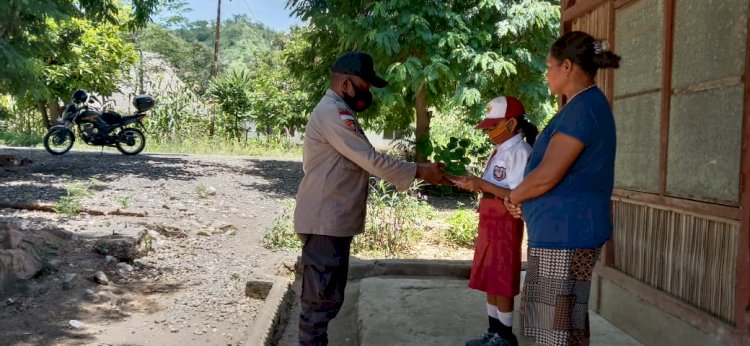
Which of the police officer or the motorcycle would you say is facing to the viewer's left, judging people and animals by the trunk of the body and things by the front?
the motorcycle

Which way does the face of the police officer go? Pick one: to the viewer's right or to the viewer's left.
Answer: to the viewer's right

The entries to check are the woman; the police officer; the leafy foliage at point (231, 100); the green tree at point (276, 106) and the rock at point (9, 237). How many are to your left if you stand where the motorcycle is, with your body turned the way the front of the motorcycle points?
3

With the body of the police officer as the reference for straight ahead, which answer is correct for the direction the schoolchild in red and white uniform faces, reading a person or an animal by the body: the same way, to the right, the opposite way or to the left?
the opposite way

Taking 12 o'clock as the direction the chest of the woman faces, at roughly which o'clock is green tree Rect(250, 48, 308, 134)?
The green tree is roughly at 2 o'clock from the woman.

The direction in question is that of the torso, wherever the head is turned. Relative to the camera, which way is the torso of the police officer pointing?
to the viewer's right

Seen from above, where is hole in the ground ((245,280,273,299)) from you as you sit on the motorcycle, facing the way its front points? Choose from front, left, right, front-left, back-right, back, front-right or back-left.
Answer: left

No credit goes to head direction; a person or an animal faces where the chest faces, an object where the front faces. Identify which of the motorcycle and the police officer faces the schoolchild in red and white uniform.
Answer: the police officer

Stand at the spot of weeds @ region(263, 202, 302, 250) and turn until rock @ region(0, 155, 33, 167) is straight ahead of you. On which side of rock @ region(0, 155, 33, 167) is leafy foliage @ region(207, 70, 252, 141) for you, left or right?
right

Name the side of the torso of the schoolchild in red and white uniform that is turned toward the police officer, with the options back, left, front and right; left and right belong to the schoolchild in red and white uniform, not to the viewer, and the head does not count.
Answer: front

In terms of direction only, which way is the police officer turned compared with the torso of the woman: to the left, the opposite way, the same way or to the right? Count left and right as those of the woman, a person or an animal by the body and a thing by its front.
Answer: the opposite way

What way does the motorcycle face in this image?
to the viewer's left

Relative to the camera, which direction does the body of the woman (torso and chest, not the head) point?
to the viewer's left

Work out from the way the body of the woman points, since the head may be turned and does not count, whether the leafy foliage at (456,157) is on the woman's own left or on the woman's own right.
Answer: on the woman's own right

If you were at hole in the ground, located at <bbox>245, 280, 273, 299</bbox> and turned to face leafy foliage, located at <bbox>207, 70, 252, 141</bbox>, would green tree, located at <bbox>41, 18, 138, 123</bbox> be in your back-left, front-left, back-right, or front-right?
front-left

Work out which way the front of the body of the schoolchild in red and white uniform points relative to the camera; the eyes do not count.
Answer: to the viewer's left

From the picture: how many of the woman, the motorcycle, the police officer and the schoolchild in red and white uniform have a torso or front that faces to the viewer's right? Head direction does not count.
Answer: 1

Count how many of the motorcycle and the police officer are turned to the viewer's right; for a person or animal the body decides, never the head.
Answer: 1
